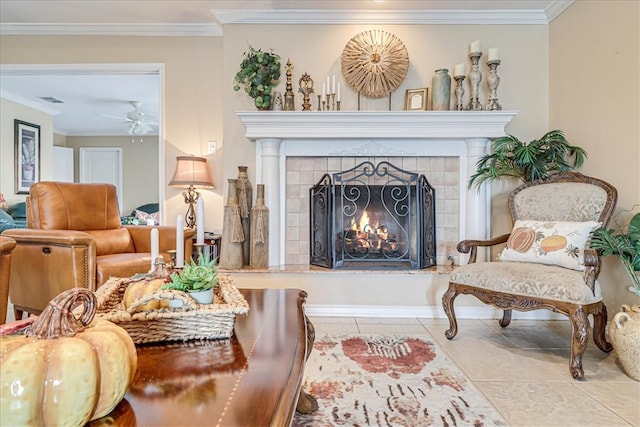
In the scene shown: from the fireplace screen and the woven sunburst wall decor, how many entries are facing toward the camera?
2

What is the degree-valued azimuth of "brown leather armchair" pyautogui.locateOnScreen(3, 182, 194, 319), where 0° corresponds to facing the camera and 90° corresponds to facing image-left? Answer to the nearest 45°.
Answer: approximately 315°

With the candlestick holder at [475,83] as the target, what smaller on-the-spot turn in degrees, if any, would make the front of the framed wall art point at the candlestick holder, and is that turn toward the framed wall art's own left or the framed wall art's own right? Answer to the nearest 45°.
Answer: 0° — it already faces it

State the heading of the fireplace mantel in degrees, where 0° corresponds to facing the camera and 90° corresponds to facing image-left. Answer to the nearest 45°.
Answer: approximately 0°

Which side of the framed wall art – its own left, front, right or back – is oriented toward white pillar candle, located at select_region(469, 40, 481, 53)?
front

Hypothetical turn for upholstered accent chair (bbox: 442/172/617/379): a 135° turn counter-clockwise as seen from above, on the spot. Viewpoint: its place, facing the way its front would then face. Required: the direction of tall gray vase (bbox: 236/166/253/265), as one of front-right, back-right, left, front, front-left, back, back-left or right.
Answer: back

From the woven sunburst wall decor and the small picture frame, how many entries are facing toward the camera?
2

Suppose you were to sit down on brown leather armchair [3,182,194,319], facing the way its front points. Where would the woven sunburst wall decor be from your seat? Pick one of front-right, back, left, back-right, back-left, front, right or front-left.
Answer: front-left

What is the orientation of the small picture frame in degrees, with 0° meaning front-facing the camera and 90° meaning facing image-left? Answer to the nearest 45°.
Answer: approximately 0°
